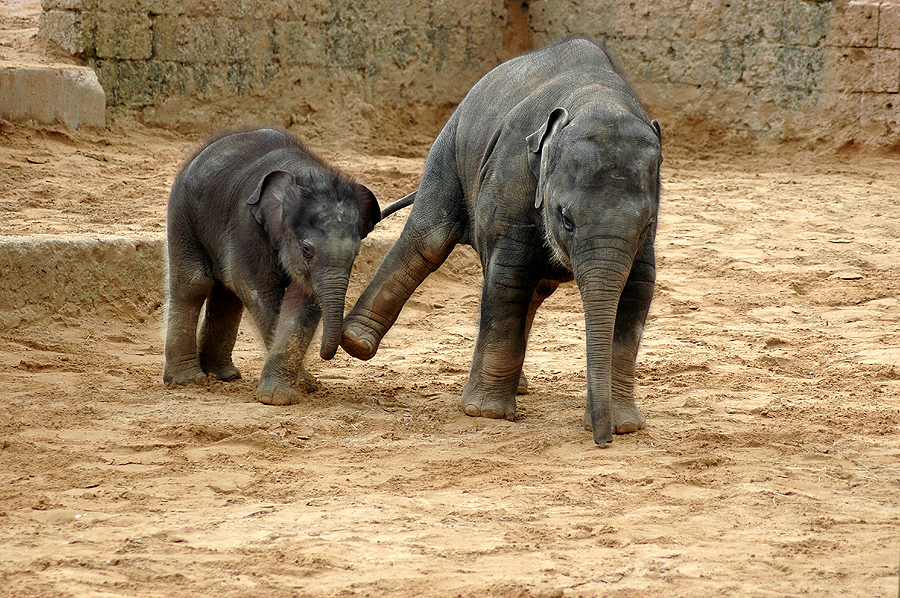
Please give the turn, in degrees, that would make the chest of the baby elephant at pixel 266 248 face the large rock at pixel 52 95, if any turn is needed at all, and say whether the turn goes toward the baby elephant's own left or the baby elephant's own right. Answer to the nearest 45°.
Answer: approximately 135° to the baby elephant's own left

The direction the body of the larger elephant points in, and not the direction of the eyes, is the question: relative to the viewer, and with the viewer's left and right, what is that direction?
facing the viewer and to the right of the viewer

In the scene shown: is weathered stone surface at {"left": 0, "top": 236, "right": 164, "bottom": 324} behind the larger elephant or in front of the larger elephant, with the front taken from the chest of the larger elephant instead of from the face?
behind

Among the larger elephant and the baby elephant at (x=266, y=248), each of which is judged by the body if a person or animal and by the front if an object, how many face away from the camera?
0

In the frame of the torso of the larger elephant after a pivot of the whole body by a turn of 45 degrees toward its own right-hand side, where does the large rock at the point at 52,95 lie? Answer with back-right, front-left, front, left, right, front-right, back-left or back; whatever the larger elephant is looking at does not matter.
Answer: back-right

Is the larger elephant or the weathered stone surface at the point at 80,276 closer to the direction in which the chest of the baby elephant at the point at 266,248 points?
the larger elephant

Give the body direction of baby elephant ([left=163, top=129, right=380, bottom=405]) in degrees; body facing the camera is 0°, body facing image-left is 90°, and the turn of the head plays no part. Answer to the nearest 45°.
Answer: approximately 315°

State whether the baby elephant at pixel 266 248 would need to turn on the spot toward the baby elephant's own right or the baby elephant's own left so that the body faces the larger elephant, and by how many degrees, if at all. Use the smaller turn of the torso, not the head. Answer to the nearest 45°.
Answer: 0° — it already faces it
